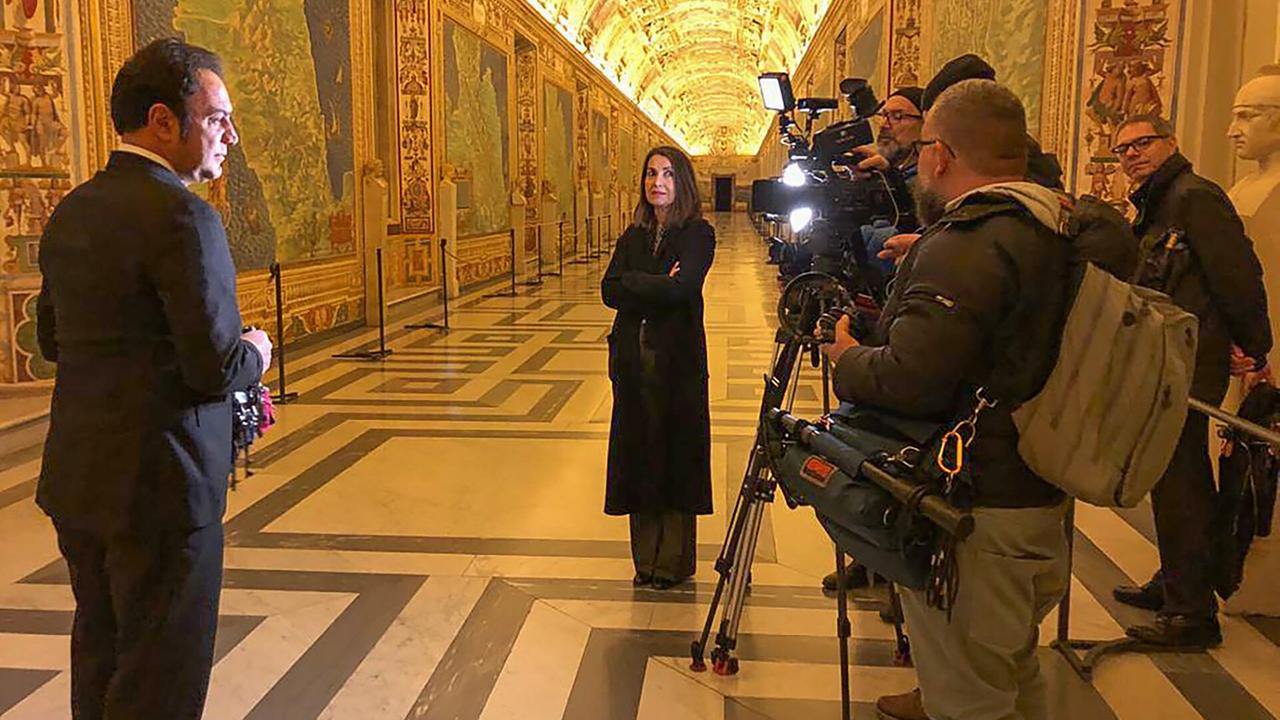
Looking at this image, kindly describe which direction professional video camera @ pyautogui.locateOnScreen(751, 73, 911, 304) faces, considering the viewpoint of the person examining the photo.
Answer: facing to the left of the viewer

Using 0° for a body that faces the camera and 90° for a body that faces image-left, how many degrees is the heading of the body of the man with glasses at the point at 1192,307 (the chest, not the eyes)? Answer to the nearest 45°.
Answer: approximately 90°

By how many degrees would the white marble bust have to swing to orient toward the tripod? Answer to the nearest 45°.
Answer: approximately 45° to its left

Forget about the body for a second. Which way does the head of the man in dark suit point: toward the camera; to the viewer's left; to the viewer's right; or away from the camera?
to the viewer's right

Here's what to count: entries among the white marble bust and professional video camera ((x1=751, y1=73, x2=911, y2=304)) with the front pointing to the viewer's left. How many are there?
2

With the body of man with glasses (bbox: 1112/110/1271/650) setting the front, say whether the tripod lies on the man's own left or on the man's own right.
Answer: on the man's own left

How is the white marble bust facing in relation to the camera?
to the viewer's left
